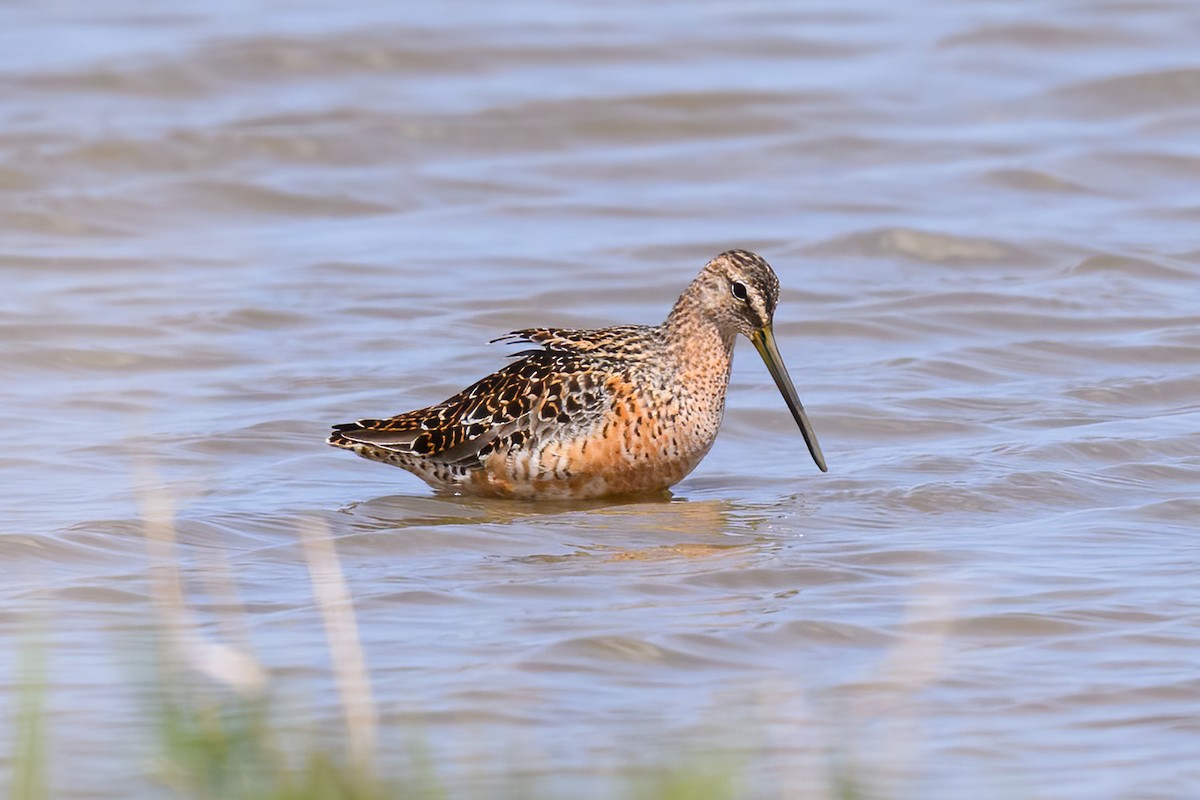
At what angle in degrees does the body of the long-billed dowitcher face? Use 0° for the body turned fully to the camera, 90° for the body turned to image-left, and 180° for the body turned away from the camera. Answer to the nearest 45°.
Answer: approximately 270°
